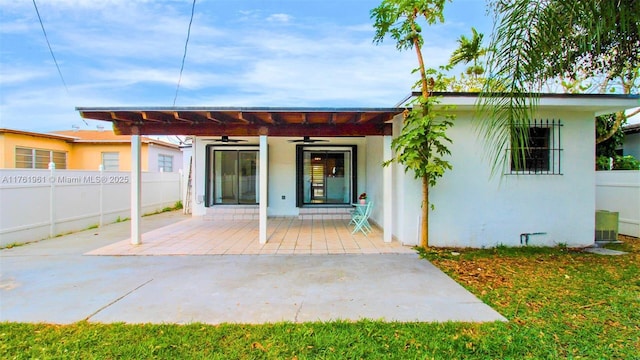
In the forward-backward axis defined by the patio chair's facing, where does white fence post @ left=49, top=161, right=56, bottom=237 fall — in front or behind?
in front
